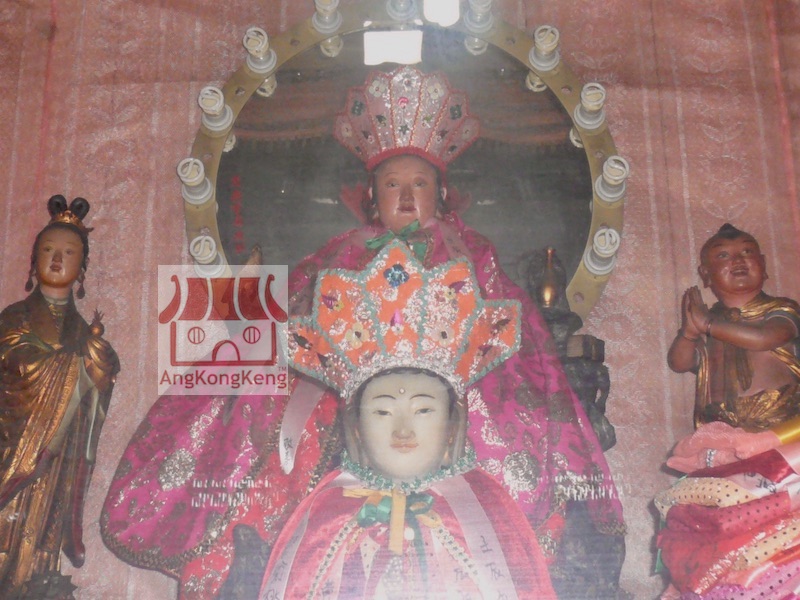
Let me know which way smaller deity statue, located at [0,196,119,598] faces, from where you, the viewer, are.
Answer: facing the viewer

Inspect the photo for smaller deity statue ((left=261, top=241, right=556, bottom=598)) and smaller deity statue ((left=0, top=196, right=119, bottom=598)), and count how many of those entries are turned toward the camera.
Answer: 2

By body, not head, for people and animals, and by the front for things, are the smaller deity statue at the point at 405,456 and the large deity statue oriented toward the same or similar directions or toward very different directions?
same or similar directions

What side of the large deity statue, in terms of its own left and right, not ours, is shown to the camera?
front

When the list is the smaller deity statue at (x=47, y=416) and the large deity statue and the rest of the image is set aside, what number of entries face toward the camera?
2

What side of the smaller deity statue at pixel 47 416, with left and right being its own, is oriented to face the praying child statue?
left

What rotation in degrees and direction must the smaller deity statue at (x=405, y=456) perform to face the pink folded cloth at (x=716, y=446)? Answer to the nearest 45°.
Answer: approximately 90° to its left

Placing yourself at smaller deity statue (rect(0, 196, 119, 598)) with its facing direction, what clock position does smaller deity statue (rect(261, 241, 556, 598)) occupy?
smaller deity statue (rect(261, 241, 556, 598)) is roughly at 10 o'clock from smaller deity statue (rect(0, 196, 119, 598)).

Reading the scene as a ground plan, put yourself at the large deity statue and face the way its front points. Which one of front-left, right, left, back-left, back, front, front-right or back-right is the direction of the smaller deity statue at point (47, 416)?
right

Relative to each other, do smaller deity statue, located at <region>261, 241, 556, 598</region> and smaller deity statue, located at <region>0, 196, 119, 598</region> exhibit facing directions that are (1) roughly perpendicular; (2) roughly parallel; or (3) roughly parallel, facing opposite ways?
roughly parallel
